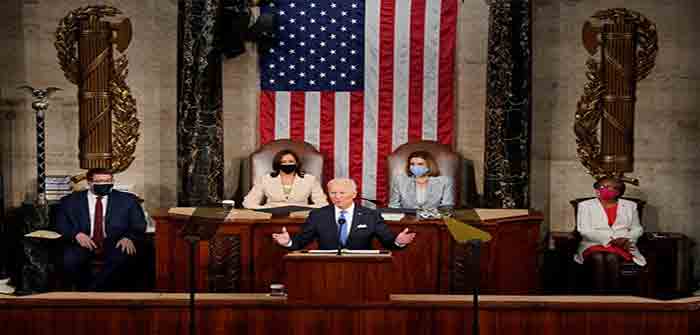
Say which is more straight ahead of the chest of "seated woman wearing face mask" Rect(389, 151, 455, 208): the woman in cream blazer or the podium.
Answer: the podium

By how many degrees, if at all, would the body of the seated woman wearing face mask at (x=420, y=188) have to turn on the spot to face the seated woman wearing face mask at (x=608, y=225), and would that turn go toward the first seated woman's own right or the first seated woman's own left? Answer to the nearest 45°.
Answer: approximately 90° to the first seated woman's own left

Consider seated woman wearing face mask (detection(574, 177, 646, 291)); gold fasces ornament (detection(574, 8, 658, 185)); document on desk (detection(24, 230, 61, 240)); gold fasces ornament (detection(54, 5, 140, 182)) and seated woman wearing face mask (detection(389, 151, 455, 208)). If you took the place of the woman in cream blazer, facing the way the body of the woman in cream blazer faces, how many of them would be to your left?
3

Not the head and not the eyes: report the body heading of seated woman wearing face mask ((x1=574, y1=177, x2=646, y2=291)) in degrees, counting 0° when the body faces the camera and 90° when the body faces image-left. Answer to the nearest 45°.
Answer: approximately 0°

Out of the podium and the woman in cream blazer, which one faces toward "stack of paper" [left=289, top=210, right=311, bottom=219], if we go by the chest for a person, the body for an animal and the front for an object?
the woman in cream blazer

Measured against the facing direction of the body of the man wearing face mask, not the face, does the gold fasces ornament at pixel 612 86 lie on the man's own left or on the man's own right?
on the man's own left

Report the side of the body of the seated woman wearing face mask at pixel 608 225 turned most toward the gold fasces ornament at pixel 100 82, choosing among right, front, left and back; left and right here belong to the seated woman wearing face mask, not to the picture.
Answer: right

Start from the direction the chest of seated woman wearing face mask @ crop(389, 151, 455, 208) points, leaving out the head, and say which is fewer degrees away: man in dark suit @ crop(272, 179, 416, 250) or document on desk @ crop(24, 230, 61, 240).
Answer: the man in dark suit

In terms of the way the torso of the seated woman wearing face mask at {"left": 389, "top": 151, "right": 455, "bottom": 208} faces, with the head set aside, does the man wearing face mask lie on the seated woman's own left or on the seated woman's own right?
on the seated woman's own right
